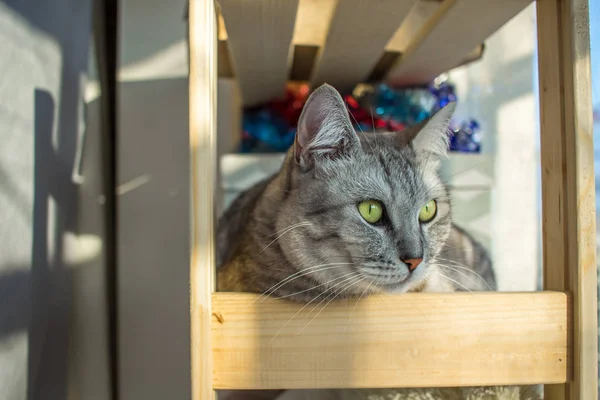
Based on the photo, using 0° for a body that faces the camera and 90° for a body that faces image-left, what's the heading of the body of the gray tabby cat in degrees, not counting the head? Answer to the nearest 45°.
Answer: approximately 315°
